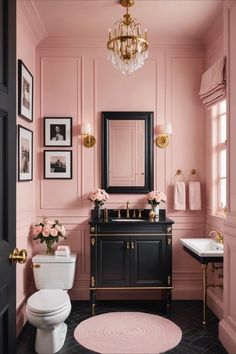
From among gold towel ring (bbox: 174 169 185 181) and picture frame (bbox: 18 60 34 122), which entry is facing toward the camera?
the gold towel ring

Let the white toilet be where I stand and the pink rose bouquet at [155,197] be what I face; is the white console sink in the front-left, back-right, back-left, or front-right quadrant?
front-right

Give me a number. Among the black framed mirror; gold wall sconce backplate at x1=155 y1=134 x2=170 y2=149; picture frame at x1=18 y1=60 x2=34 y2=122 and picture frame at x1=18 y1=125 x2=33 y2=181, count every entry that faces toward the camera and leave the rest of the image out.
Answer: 2

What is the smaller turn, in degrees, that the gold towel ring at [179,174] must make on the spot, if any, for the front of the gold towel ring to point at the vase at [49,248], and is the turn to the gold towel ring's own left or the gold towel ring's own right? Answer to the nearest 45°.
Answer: approximately 45° to the gold towel ring's own right

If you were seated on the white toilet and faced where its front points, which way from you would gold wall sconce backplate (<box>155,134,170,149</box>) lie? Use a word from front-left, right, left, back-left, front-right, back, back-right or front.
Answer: back-left

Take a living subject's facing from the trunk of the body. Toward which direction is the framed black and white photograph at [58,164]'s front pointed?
toward the camera

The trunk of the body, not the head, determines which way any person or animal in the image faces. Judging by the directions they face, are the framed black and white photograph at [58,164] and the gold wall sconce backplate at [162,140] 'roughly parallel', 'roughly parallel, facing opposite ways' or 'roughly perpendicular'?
roughly parallel

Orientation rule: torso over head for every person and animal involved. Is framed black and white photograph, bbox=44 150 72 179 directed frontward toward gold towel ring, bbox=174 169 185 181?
no

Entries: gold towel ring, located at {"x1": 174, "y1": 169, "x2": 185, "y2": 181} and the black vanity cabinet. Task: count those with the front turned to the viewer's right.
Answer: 0

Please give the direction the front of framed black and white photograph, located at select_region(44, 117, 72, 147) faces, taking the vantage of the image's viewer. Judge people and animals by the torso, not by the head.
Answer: facing the viewer

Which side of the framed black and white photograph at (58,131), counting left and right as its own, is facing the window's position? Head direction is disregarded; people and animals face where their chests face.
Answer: left

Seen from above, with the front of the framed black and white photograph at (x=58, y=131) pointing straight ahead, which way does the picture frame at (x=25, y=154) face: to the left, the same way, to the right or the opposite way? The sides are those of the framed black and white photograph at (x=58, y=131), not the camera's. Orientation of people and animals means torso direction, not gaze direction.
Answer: to the left

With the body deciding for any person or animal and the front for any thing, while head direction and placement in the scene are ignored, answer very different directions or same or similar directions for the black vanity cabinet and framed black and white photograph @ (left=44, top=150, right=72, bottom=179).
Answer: same or similar directions

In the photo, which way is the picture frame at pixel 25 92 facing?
to the viewer's right

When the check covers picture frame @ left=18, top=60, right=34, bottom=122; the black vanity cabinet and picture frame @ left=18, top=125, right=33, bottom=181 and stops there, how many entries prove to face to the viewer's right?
2

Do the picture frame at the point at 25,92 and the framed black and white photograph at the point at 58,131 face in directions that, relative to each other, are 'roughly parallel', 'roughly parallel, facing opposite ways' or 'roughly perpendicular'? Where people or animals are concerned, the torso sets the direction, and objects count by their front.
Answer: roughly perpendicular

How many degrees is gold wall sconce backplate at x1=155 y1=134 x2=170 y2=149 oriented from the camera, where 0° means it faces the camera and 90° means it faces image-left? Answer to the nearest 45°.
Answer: approximately 0°

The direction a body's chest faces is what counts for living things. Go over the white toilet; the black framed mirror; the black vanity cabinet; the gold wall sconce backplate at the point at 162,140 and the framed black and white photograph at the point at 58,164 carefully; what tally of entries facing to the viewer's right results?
0

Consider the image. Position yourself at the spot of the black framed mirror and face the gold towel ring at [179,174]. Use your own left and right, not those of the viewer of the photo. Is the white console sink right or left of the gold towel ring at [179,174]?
right
